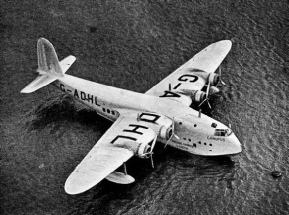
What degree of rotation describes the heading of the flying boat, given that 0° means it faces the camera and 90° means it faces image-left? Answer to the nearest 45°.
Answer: approximately 315°
